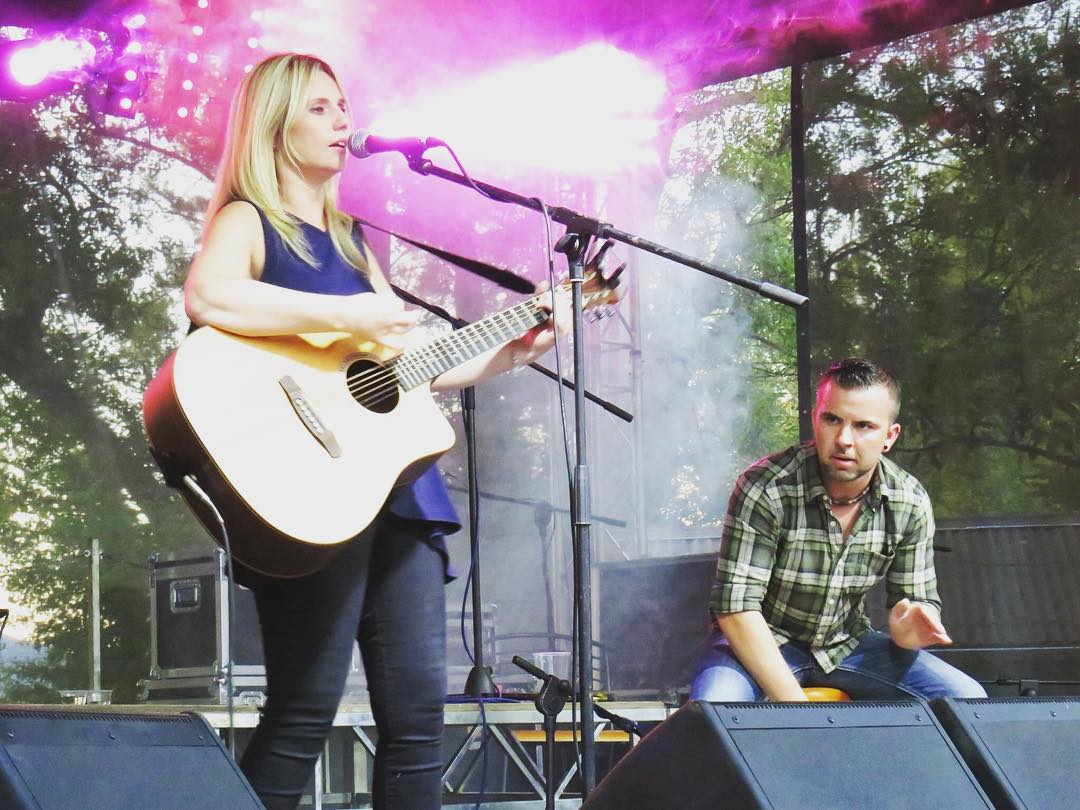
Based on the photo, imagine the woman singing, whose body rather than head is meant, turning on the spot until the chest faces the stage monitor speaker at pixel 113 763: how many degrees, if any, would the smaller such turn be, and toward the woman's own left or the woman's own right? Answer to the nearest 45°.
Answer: approximately 90° to the woman's own right

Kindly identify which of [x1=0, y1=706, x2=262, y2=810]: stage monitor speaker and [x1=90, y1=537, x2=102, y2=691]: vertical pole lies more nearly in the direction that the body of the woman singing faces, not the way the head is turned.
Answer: the stage monitor speaker

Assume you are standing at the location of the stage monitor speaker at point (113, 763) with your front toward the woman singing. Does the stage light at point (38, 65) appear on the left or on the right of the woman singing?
left

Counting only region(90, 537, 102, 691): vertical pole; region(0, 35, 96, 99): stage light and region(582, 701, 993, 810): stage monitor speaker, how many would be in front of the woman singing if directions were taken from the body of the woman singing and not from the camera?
1

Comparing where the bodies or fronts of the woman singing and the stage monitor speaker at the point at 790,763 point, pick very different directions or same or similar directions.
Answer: very different directions

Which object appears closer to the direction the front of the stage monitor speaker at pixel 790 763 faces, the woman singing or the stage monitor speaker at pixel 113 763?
the woman singing

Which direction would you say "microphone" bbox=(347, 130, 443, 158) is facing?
to the viewer's left

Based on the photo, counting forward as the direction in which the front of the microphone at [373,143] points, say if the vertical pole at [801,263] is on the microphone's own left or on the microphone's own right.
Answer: on the microphone's own right

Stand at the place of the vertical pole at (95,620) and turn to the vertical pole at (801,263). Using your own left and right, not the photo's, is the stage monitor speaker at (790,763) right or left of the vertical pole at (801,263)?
right

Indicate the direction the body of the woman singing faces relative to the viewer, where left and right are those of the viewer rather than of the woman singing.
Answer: facing the viewer and to the right of the viewer

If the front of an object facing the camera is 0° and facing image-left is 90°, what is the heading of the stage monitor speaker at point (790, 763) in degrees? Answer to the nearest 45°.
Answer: approximately 135°

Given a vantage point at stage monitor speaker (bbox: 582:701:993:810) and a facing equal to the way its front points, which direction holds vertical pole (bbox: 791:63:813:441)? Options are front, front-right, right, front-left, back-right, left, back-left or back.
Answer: front-right

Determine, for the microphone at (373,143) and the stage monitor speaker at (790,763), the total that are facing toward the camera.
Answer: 0
